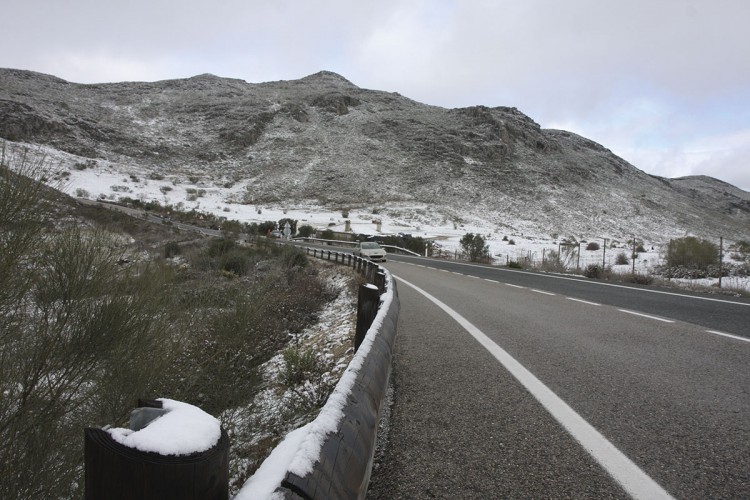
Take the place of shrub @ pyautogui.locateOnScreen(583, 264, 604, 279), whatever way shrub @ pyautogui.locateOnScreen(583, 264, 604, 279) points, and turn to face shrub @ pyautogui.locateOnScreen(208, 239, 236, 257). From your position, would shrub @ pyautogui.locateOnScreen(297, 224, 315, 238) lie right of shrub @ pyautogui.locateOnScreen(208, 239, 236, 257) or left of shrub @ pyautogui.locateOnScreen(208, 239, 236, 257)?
right

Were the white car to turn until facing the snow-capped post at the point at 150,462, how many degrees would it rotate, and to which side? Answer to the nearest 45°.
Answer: approximately 45° to its right

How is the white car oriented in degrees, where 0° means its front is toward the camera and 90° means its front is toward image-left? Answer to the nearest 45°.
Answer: approximately 315°

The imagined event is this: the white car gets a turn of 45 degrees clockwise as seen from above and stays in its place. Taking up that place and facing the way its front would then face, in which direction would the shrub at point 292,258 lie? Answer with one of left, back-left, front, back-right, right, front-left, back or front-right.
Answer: front-right

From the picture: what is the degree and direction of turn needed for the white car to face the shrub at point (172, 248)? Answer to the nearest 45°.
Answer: approximately 135° to its right

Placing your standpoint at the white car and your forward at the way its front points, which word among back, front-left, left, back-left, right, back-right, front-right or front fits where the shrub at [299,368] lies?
front-right

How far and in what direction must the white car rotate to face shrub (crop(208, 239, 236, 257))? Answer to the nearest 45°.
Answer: approximately 135° to its right

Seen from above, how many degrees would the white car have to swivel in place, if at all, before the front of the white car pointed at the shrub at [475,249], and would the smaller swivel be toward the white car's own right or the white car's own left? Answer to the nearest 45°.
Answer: approximately 90° to the white car's own left

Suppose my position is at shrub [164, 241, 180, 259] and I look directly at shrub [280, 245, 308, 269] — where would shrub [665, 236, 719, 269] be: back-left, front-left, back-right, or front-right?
front-left

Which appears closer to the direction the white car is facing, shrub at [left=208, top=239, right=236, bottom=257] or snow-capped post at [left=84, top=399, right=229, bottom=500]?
the snow-capped post

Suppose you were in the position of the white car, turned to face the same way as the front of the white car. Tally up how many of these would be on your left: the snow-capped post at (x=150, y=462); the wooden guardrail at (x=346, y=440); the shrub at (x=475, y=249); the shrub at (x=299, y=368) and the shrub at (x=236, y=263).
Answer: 1
